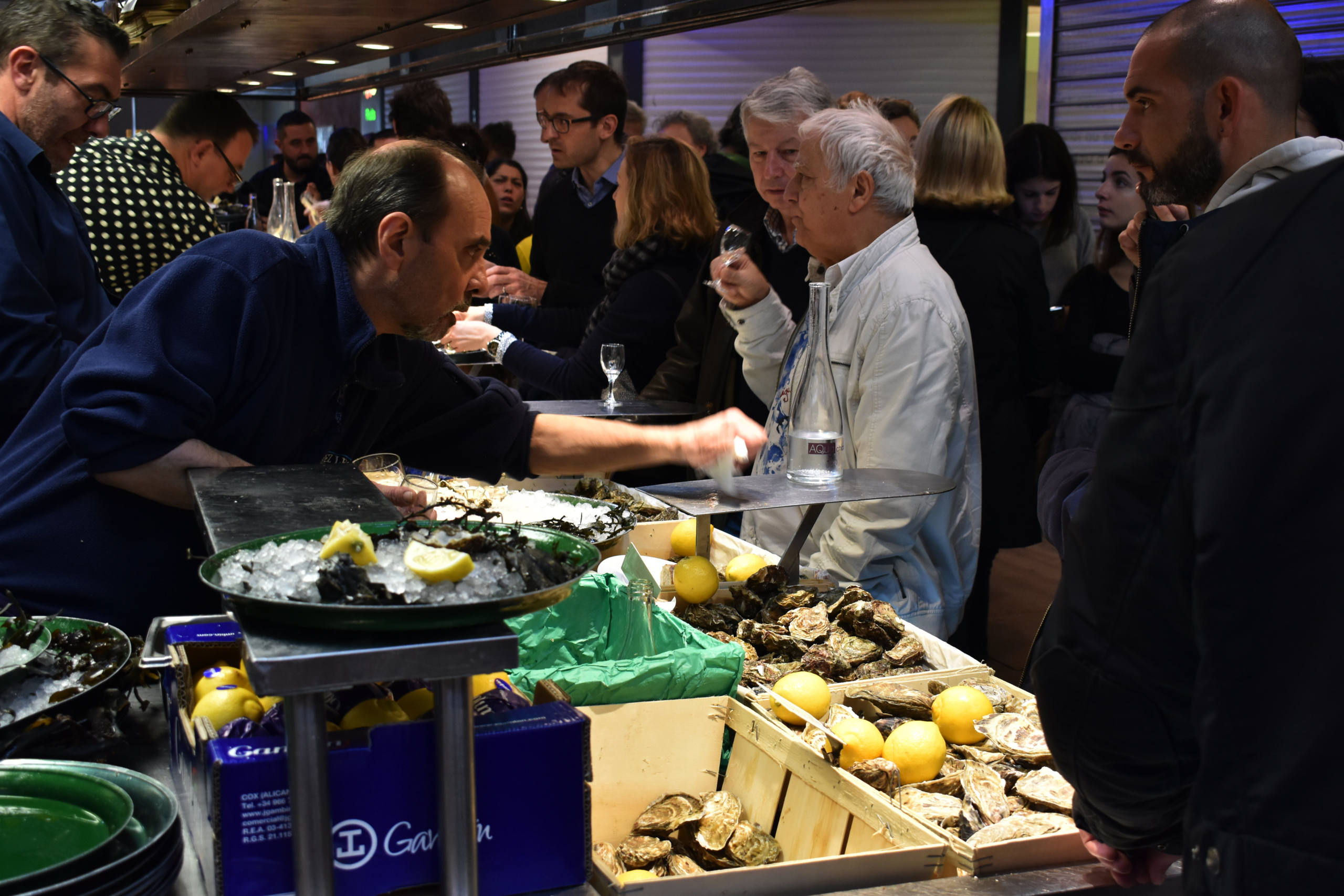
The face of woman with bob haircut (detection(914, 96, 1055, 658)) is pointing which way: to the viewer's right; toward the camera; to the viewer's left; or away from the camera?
away from the camera

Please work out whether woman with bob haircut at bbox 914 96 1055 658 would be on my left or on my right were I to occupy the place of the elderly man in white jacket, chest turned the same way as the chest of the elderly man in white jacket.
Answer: on my right

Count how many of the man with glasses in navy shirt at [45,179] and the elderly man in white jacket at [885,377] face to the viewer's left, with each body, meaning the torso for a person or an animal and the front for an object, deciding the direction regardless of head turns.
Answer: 1

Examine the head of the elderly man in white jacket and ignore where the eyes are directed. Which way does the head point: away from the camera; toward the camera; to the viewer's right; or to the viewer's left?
to the viewer's left

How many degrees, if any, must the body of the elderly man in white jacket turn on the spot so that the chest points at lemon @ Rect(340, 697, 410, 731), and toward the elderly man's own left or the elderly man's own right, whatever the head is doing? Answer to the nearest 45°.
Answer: approximately 90° to the elderly man's own left

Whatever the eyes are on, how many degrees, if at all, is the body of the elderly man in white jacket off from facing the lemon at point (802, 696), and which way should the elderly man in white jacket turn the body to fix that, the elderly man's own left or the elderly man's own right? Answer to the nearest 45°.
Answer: approximately 90° to the elderly man's own left

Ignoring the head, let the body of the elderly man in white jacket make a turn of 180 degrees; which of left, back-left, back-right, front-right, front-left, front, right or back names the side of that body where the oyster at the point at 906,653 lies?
right

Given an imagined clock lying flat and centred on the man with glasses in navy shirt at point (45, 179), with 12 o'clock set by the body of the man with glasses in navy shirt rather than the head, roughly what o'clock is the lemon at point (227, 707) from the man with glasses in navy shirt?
The lemon is roughly at 3 o'clock from the man with glasses in navy shirt.

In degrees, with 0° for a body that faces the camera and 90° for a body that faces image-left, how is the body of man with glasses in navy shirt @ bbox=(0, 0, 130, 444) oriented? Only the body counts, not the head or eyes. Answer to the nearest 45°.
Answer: approximately 270°

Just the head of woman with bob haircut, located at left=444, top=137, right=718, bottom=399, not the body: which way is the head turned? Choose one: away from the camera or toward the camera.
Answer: away from the camera

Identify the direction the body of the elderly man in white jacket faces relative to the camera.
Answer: to the viewer's left
